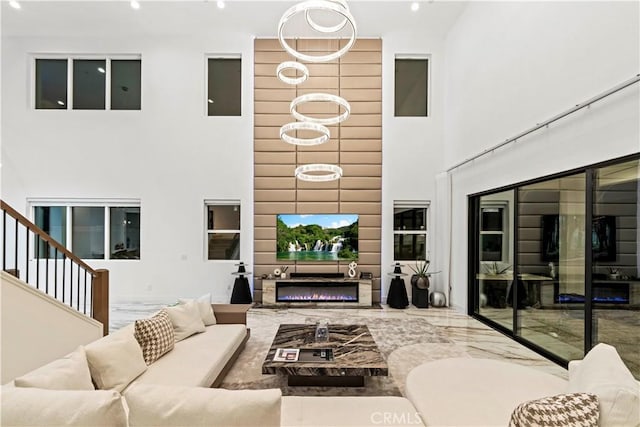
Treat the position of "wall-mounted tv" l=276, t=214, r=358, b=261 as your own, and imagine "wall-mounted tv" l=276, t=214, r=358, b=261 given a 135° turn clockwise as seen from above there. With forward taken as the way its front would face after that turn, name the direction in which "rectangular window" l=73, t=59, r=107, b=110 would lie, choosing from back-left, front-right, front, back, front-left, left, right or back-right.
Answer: front-left

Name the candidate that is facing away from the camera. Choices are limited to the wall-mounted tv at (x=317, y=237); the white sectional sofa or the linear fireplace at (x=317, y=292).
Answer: the white sectional sofa

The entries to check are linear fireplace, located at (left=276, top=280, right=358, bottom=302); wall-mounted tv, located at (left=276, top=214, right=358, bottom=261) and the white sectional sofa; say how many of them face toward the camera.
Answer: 2

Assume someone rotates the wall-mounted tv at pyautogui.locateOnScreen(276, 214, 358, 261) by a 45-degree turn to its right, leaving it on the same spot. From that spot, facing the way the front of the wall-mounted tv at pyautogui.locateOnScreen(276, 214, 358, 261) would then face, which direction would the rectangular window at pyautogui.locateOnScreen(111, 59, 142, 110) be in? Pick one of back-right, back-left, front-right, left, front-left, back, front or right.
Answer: front-right

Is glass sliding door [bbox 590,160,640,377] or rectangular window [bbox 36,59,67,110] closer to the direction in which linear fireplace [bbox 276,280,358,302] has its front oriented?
the glass sliding door

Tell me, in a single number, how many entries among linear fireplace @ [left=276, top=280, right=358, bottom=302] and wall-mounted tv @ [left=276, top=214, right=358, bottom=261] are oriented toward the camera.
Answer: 2

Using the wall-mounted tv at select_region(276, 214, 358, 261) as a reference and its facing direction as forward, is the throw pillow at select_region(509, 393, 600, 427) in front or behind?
in front

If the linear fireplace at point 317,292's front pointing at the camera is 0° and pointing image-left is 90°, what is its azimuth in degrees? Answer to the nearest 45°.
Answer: approximately 0°

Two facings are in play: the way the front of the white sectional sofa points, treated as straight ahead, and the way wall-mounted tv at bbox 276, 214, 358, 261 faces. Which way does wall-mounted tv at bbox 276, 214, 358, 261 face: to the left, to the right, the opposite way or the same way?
the opposite way

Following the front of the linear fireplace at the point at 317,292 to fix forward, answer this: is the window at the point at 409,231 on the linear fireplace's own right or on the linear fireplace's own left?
on the linear fireplace's own left

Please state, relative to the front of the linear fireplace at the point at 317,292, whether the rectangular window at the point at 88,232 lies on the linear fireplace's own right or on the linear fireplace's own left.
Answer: on the linear fireplace's own right

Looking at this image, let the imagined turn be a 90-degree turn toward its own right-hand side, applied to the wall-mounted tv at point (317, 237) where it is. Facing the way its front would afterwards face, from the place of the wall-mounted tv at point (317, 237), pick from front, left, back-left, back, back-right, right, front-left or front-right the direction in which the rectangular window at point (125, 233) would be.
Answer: front

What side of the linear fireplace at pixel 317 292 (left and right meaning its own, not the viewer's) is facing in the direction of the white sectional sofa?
front

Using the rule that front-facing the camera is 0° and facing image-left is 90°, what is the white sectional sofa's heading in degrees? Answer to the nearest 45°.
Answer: approximately 180°
